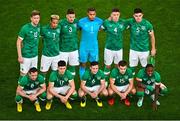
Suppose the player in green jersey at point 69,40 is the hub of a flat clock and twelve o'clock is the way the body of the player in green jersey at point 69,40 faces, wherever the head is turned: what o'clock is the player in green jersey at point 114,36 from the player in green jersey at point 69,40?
the player in green jersey at point 114,36 is roughly at 9 o'clock from the player in green jersey at point 69,40.

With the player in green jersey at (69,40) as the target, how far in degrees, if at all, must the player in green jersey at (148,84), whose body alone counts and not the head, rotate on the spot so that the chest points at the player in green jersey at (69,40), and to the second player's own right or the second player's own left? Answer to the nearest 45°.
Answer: approximately 90° to the second player's own right

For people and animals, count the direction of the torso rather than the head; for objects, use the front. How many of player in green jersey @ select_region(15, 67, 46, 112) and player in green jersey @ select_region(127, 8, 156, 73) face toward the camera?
2

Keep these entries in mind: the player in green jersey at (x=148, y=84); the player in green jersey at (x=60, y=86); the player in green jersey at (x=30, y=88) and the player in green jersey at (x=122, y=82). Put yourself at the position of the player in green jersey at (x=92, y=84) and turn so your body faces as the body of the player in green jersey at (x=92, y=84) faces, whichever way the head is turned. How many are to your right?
2

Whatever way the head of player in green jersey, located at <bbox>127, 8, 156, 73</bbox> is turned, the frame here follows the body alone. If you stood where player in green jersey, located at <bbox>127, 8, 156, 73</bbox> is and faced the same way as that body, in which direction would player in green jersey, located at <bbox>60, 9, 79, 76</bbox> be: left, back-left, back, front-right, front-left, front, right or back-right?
right

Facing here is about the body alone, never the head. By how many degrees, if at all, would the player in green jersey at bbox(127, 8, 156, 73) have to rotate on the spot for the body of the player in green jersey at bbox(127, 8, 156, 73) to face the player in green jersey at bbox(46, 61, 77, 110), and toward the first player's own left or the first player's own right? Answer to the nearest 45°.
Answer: approximately 45° to the first player's own right
